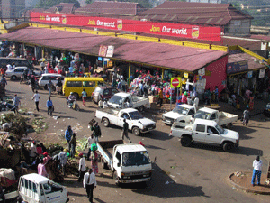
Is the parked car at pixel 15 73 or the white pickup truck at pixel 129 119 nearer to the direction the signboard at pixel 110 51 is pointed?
the white pickup truck

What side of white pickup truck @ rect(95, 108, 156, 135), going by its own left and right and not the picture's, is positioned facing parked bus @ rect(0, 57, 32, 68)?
back

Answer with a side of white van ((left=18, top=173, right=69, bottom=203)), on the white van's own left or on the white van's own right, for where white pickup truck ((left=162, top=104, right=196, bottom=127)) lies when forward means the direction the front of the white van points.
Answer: on the white van's own left

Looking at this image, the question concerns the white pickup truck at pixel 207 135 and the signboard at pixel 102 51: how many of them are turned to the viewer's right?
1

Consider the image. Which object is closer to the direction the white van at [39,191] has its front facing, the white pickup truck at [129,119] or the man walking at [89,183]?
the man walking

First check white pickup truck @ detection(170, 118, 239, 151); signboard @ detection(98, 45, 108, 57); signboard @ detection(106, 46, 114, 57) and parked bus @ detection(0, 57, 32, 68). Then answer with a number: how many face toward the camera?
2
